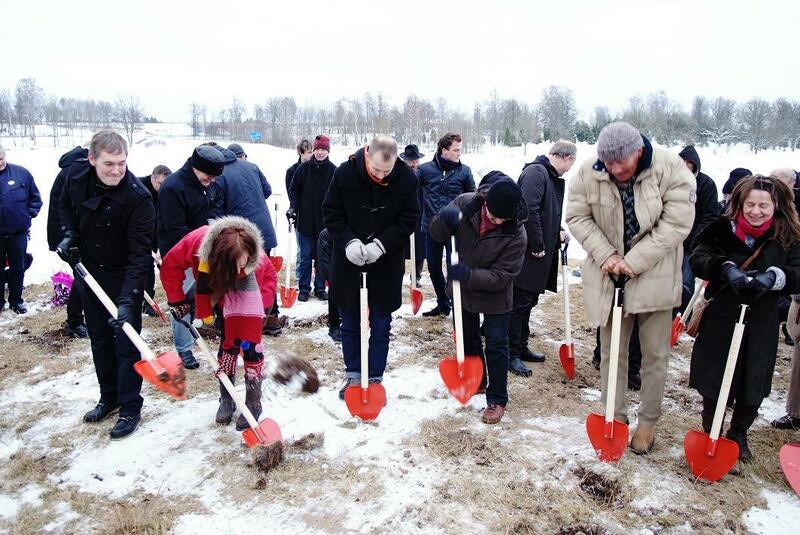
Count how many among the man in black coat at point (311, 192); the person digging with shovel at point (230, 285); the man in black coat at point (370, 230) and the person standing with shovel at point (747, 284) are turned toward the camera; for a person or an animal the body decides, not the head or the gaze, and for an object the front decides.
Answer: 4

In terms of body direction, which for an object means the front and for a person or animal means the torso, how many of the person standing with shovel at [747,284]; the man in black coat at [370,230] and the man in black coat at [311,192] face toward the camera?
3

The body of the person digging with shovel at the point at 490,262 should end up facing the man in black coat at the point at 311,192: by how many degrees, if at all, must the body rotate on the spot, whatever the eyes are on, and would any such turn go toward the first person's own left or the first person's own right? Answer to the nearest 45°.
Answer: approximately 90° to the first person's own right

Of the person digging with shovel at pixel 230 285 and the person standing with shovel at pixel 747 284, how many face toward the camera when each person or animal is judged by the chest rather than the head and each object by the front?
2

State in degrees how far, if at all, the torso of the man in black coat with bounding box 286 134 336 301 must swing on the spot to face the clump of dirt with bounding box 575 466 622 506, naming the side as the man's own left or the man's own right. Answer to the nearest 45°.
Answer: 0° — they already face it

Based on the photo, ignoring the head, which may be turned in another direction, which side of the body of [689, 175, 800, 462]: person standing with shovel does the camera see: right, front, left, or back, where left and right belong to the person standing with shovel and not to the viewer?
front

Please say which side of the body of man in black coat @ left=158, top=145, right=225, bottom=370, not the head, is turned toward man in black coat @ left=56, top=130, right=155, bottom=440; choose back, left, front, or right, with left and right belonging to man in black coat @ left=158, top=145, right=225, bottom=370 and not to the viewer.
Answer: right

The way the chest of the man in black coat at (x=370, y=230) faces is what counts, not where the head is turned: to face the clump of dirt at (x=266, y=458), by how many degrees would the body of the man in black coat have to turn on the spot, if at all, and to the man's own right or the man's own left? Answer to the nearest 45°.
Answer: approximately 45° to the man's own right

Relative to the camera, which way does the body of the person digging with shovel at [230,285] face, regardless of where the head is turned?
toward the camera

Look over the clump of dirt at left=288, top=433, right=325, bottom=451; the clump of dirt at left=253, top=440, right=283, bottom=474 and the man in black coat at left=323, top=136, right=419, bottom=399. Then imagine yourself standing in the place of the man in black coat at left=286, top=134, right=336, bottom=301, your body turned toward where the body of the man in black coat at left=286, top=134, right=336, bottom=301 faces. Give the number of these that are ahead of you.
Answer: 3
